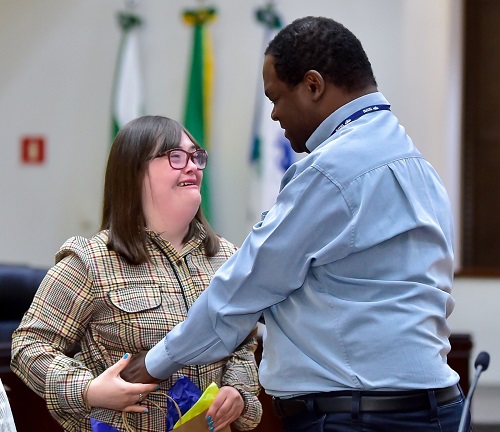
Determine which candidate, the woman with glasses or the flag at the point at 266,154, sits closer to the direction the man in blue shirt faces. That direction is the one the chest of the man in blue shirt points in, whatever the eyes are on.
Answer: the woman with glasses

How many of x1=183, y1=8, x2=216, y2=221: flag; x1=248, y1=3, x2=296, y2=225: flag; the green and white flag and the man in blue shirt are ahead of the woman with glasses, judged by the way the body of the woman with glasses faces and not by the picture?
1

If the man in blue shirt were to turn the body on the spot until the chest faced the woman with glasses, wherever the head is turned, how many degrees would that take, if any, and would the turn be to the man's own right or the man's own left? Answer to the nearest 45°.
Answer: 0° — they already face them

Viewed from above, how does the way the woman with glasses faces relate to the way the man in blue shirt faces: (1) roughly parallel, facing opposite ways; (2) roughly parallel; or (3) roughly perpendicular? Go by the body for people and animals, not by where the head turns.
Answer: roughly parallel, facing opposite ways

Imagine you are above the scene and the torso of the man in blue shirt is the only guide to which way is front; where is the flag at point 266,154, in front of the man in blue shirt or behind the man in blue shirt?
in front

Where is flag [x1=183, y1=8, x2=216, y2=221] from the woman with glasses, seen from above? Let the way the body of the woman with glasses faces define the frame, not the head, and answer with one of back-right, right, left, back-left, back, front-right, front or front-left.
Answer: back-left

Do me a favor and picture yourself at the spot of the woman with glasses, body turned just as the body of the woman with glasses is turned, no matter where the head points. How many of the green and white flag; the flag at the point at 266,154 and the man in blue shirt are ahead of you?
1

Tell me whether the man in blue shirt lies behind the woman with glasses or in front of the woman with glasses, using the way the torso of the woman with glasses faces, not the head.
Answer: in front

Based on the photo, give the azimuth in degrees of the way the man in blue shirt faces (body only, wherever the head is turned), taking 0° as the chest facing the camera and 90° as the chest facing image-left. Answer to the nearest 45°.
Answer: approximately 135°

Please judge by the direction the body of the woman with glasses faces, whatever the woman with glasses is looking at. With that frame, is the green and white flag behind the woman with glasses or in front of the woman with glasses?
behind

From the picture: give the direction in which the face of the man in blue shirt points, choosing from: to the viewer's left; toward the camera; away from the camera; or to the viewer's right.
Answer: to the viewer's left

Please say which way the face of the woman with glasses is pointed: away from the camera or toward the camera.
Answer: toward the camera

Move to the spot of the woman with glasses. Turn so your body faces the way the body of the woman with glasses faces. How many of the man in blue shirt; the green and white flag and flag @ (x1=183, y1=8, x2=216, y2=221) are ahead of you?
1

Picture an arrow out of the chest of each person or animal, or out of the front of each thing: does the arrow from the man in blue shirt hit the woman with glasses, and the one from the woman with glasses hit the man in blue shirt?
yes

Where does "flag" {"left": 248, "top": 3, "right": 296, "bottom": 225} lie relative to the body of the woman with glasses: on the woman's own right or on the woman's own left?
on the woman's own left

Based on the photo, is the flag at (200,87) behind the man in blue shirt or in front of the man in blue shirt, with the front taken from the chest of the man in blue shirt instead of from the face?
in front

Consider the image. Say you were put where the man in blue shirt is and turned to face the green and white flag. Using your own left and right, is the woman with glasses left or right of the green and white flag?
left

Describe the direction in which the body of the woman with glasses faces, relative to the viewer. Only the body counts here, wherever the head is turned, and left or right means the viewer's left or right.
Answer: facing the viewer and to the right of the viewer
